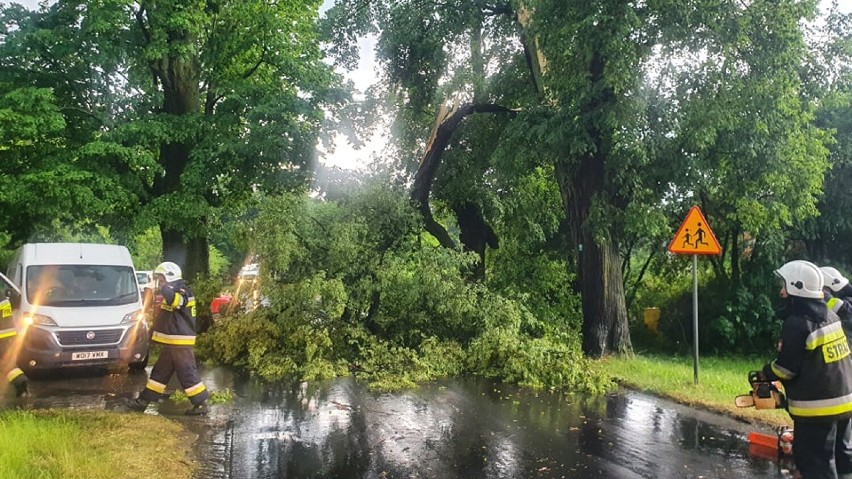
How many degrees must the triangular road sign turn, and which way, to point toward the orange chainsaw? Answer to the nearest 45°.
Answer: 0° — it already faces it

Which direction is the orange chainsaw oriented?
to the viewer's left

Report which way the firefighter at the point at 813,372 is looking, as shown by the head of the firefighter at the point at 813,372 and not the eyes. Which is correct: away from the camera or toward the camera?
away from the camera

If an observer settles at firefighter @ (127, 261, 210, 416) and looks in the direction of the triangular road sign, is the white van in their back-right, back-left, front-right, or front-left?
back-left

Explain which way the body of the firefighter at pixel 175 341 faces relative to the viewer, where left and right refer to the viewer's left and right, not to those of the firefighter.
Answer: facing to the left of the viewer

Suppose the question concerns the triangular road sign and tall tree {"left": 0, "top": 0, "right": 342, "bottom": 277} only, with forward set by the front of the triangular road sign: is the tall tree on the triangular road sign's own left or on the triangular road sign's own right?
on the triangular road sign's own right

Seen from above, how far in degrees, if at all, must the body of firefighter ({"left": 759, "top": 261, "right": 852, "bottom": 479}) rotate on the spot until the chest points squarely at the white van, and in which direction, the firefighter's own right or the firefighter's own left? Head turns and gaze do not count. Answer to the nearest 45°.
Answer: approximately 45° to the firefighter's own left

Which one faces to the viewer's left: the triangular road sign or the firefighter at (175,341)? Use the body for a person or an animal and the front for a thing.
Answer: the firefighter

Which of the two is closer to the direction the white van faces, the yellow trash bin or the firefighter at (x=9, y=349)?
the firefighter

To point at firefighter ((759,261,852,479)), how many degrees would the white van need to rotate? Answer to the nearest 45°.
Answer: approximately 45° to its left
